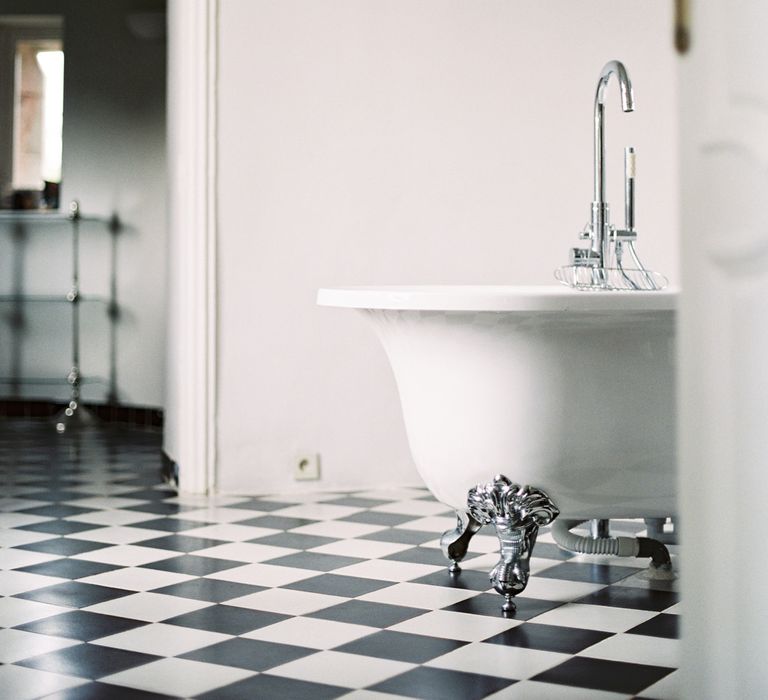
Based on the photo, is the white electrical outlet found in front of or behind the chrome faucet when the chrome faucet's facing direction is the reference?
behind

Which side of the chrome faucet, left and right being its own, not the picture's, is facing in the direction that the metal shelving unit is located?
back

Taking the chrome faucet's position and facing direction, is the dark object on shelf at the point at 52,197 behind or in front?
behind
